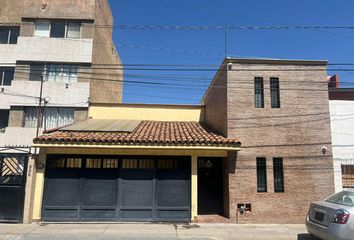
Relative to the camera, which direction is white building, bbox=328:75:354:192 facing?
toward the camera

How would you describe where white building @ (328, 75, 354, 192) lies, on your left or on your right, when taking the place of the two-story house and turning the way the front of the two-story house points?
on your left

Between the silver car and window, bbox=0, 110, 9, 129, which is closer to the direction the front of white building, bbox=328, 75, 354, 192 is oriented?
the silver car

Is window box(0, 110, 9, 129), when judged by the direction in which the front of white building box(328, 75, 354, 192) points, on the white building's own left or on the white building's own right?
on the white building's own right

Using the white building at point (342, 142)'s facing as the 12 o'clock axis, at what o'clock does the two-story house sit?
The two-story house is roughly at 2 o'clock from the white building.

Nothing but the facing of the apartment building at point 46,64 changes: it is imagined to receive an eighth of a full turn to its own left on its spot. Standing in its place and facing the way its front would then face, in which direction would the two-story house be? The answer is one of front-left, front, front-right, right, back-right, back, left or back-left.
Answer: front

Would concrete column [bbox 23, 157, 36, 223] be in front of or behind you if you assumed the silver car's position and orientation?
behind

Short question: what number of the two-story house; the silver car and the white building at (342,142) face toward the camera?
2

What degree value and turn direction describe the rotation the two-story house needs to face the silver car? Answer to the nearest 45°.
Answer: approximately 45° to its left

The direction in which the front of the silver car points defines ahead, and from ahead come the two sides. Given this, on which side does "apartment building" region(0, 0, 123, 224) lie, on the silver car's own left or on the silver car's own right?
on the silver car's own left

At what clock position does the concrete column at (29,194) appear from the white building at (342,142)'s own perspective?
The concrete column is roughly at 2 o'clock from the white building.

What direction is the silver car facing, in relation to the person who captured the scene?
facing away from the viewer and to the right of the viewer

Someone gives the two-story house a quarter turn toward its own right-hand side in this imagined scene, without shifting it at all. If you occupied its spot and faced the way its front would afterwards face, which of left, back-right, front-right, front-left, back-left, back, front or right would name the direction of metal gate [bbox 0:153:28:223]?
front

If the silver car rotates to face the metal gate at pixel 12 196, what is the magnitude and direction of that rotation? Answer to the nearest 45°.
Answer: approximately 135° to its left

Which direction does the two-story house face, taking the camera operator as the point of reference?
facing the viewer
